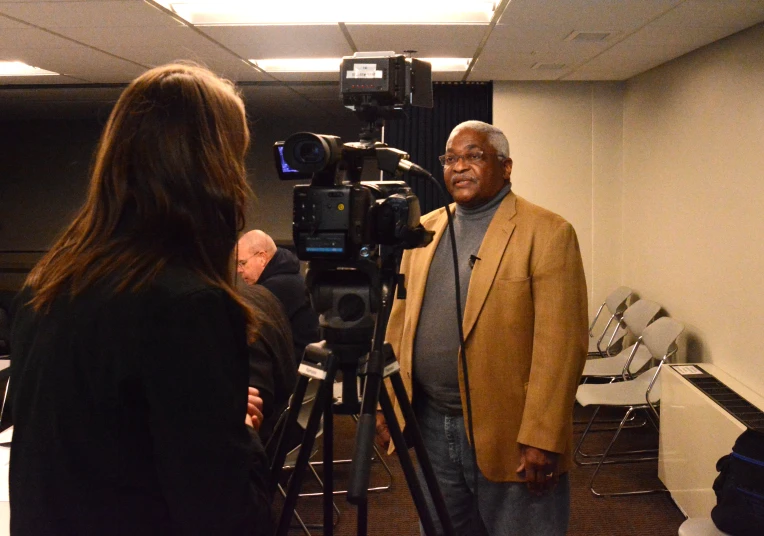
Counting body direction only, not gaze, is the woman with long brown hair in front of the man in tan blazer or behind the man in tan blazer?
in front

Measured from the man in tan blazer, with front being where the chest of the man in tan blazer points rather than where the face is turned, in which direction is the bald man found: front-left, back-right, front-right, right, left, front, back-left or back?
right

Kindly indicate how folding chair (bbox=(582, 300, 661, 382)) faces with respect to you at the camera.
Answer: facing to the left of the viewer

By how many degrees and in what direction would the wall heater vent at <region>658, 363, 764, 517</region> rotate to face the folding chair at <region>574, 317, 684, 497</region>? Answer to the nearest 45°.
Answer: approximately 90° to its right

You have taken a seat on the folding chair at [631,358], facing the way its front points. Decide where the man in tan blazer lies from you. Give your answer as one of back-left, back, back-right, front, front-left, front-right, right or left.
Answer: left

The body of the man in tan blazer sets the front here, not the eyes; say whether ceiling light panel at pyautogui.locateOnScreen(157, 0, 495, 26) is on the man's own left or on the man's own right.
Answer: on the man's own right

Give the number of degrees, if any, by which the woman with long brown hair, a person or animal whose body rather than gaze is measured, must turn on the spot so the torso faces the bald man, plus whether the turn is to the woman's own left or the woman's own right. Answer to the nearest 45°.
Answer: approximately 45° to the woman's own left

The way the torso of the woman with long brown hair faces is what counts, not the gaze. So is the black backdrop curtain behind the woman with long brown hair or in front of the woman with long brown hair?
in front

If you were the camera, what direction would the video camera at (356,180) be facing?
facing away from the viewer and to the right of the viewer
